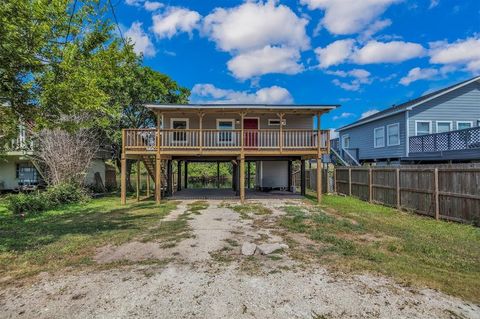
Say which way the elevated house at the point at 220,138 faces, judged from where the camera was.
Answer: facing the viewer

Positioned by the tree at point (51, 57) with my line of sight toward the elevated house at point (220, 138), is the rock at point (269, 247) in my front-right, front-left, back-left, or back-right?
front-right

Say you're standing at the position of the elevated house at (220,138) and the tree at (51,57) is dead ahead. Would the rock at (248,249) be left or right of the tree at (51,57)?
left

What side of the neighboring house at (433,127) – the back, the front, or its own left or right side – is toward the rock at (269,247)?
front

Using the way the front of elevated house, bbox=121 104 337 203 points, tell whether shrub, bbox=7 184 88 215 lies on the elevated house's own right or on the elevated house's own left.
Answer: on the elevated house's own right

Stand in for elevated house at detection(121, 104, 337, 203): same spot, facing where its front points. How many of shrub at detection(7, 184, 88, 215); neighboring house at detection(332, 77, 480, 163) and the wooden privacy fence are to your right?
1

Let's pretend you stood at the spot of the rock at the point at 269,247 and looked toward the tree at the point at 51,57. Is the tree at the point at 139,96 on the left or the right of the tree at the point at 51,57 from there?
right

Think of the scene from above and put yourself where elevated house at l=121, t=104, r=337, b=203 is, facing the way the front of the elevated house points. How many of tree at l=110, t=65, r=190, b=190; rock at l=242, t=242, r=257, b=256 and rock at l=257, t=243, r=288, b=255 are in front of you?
2

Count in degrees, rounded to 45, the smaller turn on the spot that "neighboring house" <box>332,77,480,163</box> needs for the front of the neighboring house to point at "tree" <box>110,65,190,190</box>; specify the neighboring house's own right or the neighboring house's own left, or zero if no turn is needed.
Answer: approximately 90° to the neighboring house's own right

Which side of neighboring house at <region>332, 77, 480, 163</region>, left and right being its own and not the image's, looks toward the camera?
front

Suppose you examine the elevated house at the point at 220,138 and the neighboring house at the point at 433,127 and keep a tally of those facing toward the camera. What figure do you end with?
2

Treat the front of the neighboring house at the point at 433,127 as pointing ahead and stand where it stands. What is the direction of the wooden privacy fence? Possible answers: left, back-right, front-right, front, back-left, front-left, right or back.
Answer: front

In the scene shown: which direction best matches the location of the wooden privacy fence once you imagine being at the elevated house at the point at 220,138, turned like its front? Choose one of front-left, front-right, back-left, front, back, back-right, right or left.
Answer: front-left

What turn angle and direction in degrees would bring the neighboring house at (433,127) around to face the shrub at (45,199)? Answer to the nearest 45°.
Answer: approximately 45° to its right

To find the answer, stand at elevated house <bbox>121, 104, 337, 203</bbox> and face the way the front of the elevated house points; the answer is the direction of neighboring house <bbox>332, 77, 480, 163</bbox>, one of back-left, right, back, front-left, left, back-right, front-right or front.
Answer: left
